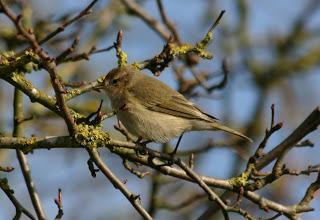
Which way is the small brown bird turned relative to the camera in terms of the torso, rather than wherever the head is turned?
to the viewer's left
